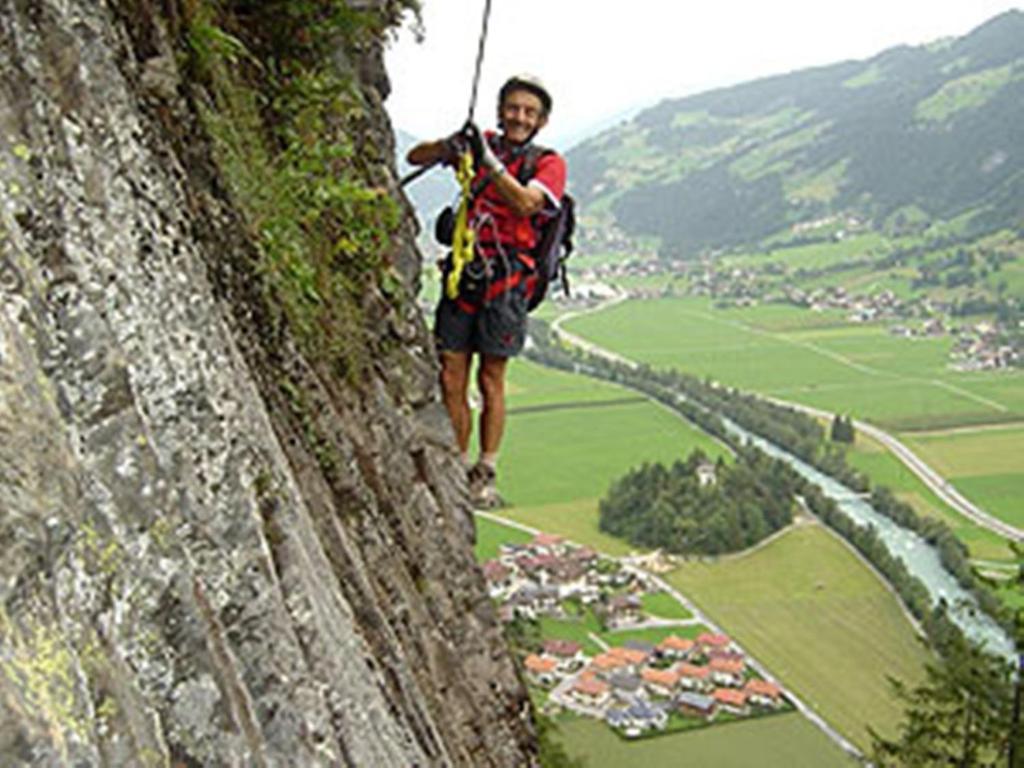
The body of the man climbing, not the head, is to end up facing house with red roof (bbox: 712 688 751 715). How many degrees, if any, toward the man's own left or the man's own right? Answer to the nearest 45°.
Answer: approximately 135° to the man's own right

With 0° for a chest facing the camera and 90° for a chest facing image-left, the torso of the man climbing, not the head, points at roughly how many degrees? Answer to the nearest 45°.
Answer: approximately 45°

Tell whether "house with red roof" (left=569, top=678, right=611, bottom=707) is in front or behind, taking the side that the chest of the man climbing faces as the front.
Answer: behind
